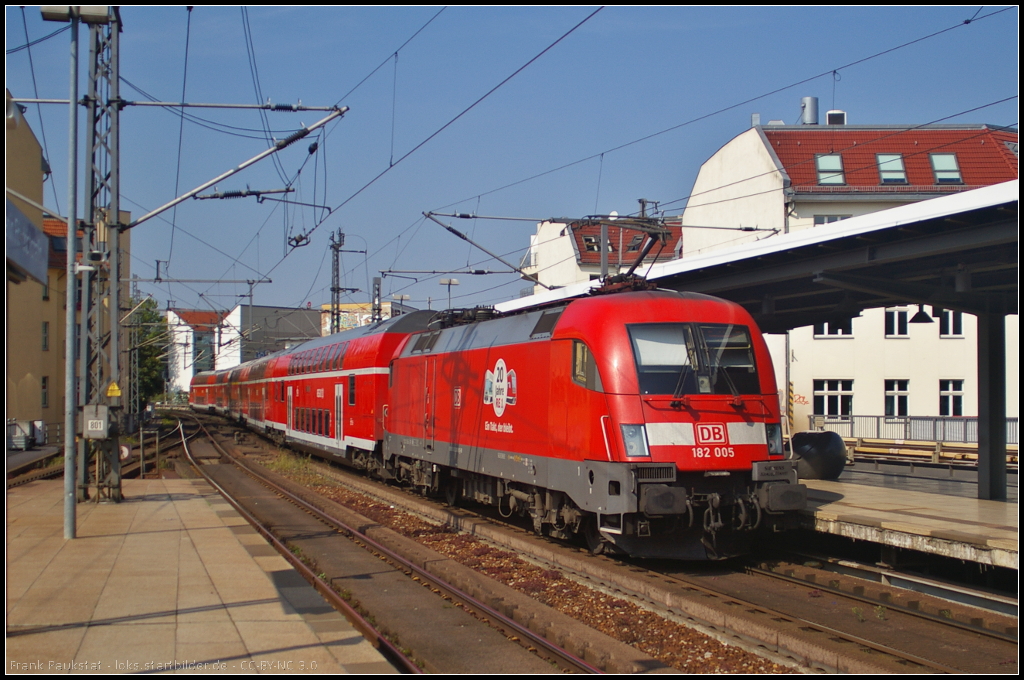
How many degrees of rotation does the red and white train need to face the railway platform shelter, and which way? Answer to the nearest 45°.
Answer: approximately 90° to its left

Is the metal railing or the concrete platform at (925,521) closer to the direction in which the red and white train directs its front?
the concrete platform

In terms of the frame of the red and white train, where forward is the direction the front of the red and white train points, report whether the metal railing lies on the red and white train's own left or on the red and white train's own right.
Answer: on the red and white train's own left

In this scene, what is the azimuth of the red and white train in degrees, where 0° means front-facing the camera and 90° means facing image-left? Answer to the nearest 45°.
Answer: approximately 315°
